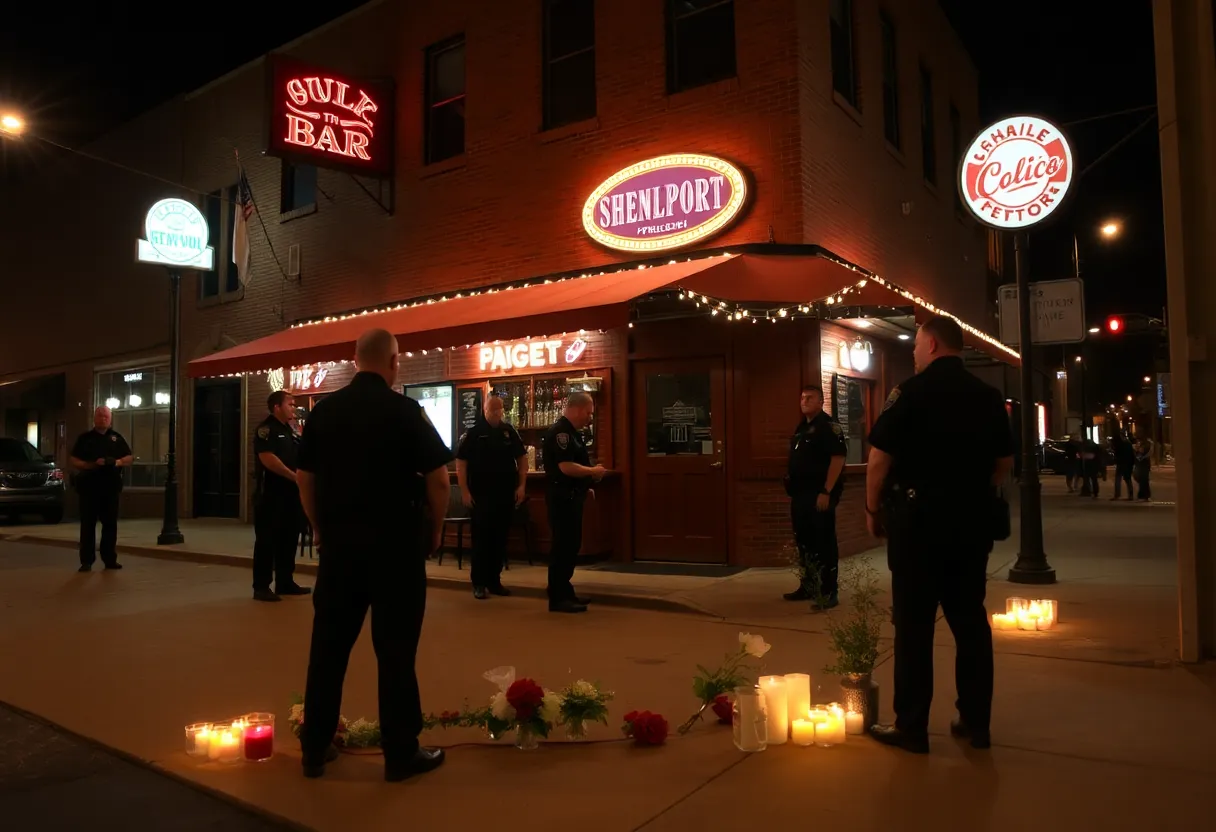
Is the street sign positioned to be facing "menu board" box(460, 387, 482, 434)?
no

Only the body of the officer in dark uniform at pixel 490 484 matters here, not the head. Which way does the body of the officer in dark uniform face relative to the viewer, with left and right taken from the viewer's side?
facing the viewer

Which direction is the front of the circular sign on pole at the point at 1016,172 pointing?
toward the camera

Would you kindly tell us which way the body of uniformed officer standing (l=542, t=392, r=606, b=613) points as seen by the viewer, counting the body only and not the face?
to the viewer's right

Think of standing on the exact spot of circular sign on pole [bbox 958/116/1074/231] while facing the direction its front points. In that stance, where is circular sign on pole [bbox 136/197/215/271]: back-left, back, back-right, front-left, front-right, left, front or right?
right

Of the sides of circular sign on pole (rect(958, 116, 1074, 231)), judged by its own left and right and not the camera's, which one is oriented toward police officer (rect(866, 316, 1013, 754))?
front

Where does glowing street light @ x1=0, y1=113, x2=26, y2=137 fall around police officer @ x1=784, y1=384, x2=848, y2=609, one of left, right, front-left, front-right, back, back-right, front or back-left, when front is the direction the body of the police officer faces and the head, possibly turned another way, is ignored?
front-right

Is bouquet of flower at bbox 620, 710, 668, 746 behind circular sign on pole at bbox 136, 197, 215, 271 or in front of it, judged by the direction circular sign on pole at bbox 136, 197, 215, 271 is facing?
in front

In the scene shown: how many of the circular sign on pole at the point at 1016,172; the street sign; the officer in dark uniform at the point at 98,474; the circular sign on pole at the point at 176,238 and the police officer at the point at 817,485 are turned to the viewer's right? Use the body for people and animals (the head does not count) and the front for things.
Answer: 0

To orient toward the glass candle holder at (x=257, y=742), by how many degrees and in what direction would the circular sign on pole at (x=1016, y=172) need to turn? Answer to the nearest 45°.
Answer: approximately 45° to its right

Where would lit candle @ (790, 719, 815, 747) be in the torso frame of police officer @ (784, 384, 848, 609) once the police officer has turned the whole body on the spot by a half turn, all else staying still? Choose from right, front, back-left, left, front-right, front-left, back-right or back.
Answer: back-right

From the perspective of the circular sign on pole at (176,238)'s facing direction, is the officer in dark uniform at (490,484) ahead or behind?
ahead

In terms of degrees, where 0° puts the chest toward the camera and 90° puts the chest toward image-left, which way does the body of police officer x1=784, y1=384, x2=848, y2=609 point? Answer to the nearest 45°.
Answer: approximately 45°

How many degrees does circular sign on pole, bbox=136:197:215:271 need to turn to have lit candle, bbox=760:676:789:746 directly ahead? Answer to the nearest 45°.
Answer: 0° — it already faces it

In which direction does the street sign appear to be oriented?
toward the camera

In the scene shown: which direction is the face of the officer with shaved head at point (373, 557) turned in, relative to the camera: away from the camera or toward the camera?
away from the camera
